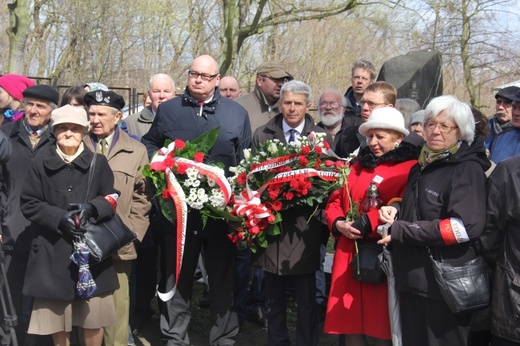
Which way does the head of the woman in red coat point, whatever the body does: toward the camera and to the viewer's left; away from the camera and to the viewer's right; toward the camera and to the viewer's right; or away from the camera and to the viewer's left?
toward the camera and to the viewer's left

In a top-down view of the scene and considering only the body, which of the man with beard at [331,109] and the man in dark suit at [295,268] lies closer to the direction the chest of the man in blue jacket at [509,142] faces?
the man in dark suit

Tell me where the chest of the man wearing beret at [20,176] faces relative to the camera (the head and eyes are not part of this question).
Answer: toward the camera

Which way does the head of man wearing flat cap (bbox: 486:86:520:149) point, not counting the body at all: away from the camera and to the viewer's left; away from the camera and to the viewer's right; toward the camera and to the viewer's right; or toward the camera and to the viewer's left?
toward the camera and to the viewer's left

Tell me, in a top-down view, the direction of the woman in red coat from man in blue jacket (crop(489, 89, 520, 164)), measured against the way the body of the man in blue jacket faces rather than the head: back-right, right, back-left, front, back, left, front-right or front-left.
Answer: front-right

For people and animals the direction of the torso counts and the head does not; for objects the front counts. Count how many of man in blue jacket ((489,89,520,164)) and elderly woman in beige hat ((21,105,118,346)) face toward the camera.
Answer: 2

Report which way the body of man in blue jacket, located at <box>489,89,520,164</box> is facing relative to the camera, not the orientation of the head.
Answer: toward the camera

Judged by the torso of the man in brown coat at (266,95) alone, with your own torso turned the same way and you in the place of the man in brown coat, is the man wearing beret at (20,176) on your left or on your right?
on your right

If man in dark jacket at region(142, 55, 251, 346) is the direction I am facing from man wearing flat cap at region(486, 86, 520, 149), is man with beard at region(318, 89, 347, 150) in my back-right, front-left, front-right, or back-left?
front-right

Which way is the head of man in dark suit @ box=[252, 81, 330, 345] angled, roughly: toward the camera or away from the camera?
toward the camera

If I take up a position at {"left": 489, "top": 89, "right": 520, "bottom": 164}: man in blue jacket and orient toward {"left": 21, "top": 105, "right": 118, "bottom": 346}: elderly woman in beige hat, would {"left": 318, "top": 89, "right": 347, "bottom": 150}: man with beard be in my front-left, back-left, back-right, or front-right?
front-right

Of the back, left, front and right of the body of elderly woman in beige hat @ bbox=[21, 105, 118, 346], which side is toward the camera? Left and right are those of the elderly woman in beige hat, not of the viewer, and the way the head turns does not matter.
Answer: front

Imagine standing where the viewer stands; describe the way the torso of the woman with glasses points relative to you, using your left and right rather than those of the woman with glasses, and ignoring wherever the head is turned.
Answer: facing the viewer and to the left of the viewer

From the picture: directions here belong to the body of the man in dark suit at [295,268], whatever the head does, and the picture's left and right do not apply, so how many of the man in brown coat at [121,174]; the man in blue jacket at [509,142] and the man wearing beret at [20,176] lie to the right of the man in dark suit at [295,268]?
2

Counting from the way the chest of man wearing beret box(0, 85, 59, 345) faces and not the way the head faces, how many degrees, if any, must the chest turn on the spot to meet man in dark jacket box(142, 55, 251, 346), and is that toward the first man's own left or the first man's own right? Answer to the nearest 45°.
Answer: approximately 90° to the first man's own left

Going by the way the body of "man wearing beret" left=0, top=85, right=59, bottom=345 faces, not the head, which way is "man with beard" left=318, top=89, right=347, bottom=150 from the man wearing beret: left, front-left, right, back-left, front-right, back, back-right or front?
left

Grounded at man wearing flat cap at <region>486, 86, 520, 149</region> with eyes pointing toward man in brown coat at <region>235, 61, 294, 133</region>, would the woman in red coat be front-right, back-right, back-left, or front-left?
front-left
